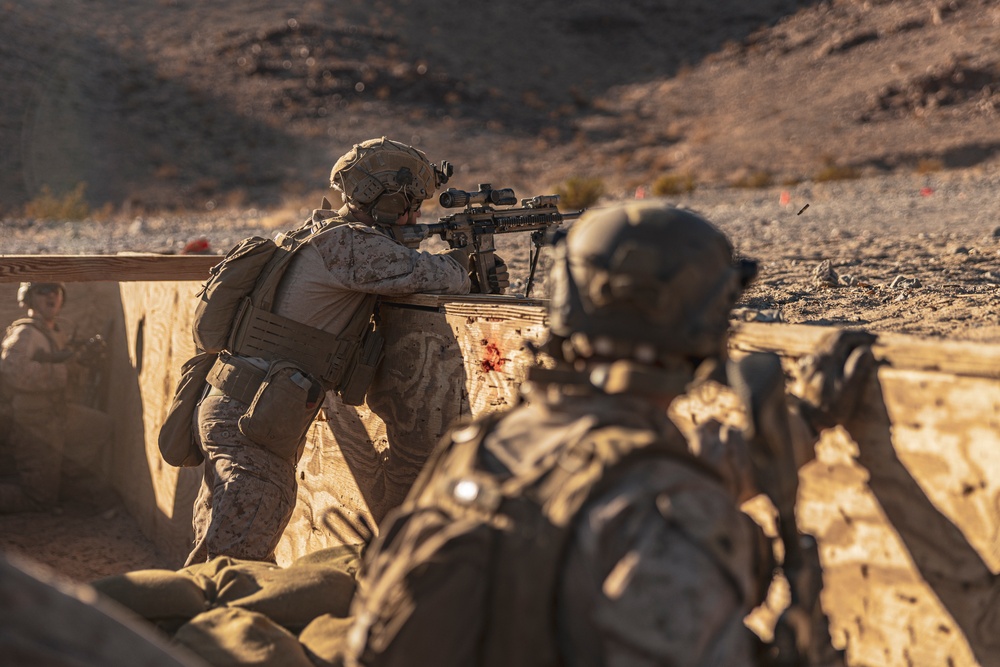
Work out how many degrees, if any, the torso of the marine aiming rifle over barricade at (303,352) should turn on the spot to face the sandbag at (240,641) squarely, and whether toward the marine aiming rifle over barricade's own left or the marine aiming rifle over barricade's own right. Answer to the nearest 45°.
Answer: approximately 90° to the marine aiming rifle over barricade's own right

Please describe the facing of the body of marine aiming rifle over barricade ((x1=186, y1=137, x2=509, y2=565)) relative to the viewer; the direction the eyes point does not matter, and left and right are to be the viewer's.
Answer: facing to the right of the viewer

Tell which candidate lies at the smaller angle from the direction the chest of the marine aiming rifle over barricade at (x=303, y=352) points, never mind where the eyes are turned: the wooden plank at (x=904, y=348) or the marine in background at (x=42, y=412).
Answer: the wooden plank

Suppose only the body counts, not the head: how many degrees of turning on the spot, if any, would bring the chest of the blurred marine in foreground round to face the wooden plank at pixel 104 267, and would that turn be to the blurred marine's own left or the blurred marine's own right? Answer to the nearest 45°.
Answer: approximately 90° to the blurred marine's own left

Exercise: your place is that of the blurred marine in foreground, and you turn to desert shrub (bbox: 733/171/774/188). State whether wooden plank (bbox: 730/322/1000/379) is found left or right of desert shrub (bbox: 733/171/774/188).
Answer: right

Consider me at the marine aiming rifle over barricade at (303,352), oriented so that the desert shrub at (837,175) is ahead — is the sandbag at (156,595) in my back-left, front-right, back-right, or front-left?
back-right

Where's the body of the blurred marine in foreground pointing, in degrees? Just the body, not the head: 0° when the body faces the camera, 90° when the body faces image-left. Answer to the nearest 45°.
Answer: approximately 225°

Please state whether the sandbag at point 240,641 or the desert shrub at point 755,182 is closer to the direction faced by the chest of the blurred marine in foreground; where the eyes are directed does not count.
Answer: the desert shrub

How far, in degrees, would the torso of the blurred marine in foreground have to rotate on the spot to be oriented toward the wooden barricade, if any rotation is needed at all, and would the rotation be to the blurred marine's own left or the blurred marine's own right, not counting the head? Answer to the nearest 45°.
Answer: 0° — they already face it

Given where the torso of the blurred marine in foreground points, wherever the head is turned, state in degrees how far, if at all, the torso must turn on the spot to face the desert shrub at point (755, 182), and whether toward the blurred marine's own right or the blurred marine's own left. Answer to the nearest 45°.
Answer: approximately 45° to the blurred marine's own left
